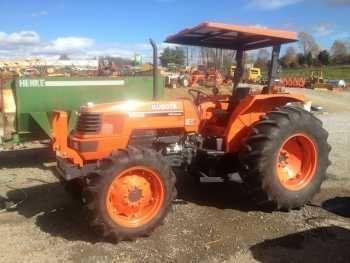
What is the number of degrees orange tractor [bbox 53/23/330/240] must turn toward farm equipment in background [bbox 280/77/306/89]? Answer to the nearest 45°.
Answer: approximately 135° to its right

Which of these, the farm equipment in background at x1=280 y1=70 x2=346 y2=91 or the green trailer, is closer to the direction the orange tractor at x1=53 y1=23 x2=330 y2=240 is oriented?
the green trailer

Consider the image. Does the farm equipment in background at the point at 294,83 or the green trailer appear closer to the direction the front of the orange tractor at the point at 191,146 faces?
the green trailer

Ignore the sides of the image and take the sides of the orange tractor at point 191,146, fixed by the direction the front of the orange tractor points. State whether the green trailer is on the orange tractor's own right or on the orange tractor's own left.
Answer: on the orange tractor's own right

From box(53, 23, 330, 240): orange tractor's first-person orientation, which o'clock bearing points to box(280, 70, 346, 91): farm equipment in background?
The farm equipment in background is roughly at 5 o'clock from the orange tractor.

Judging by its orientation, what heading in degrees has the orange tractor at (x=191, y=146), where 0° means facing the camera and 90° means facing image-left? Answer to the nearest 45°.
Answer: approximately 45°
